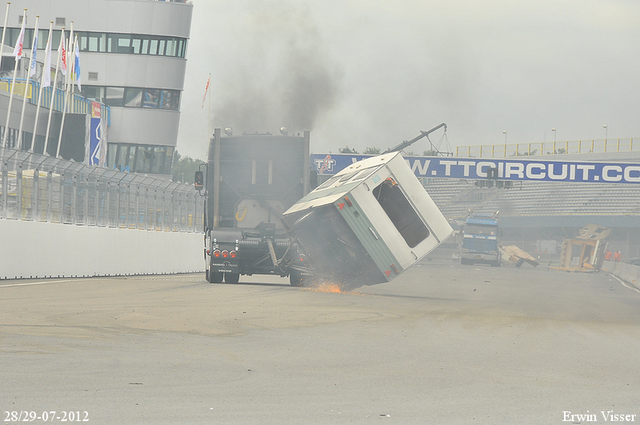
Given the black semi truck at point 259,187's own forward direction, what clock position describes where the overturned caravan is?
The overturned caravan is roughly at 4 o'clock from the black semi truck.

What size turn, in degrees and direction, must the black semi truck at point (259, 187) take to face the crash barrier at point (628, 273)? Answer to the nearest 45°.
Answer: approximately 45° to its right

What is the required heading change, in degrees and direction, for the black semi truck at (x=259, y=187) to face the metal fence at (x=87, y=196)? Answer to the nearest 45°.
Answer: approximately 45° to its left

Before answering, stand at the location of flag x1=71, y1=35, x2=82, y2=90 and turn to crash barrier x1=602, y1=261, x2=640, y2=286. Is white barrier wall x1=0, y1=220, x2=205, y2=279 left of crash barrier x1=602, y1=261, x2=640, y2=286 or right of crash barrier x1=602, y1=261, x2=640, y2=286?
right

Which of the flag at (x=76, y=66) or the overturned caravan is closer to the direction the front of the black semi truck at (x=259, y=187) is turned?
the flag

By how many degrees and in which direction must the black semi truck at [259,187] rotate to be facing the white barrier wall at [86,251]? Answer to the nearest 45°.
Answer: approximately 45° to its left

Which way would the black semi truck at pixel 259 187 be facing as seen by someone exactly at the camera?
facing away from the viewer
